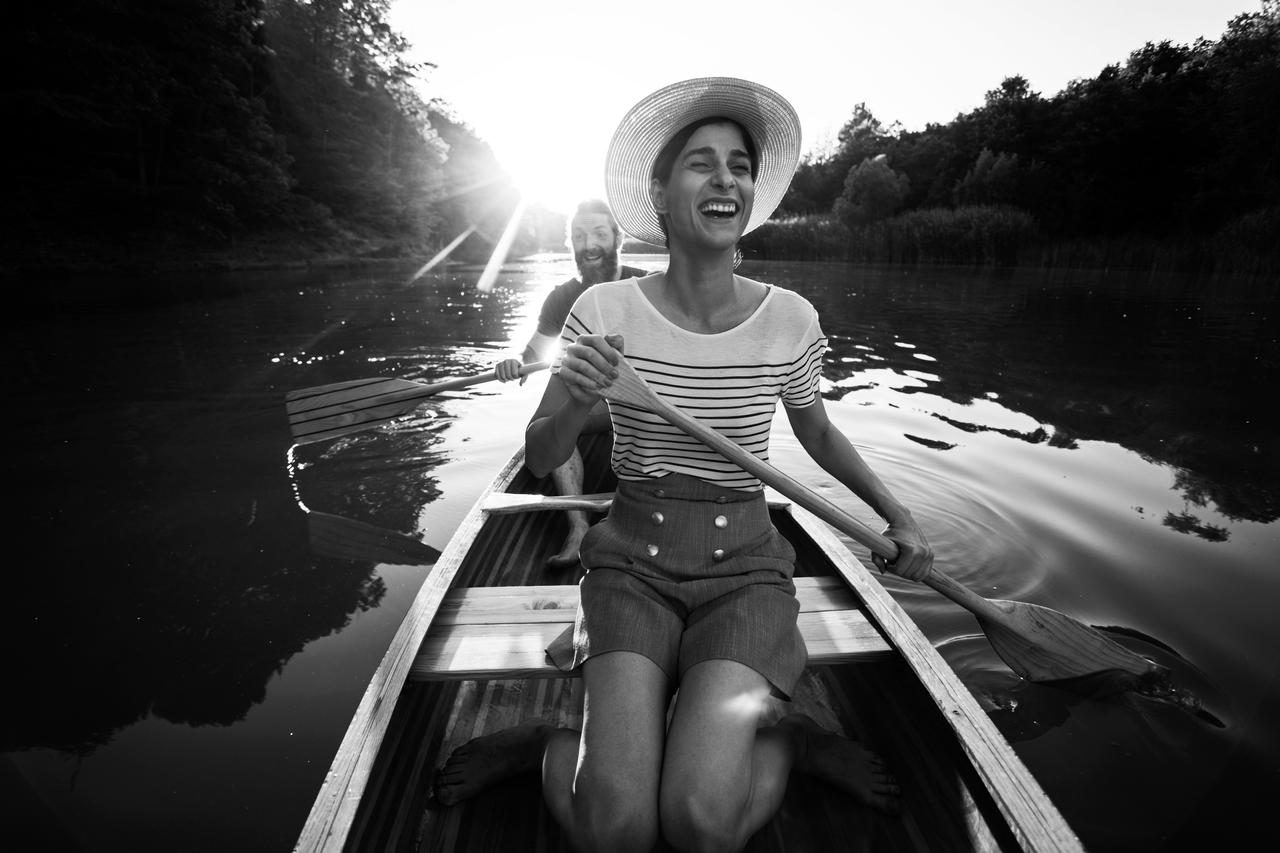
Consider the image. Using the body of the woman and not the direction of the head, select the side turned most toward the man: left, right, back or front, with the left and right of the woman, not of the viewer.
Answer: back

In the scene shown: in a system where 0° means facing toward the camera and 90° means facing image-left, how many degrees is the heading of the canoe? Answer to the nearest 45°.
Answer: approximately 0°
